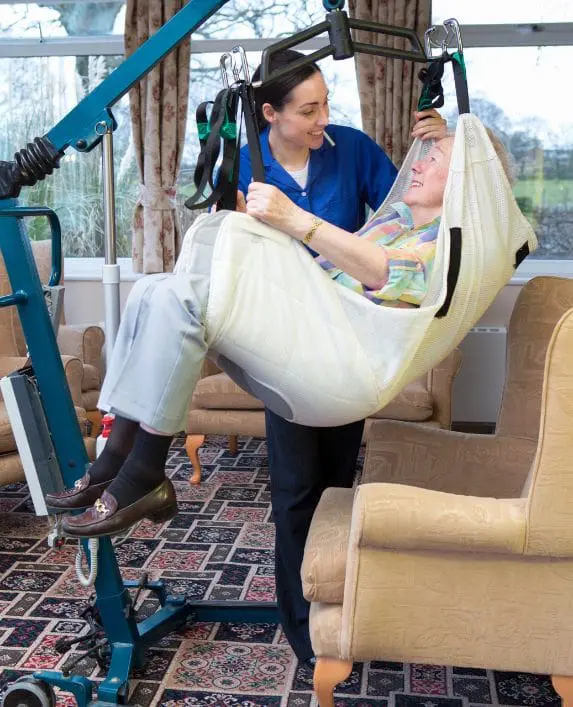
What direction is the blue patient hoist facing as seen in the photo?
to the viewer's right

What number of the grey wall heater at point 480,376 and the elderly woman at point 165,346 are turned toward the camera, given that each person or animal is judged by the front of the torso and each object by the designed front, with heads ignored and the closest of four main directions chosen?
1

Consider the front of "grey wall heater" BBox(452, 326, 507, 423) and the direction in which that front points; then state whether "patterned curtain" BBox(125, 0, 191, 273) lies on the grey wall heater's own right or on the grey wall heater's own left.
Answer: on the grey wall heater's own right

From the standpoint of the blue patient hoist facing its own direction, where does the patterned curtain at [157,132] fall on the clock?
The patterned curtain is roughly at 9 o'clock from the blue patient hoist.

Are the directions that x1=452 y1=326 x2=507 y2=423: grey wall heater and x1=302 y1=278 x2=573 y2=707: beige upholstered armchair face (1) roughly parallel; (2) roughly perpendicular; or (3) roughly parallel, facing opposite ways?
roughly perpendicular

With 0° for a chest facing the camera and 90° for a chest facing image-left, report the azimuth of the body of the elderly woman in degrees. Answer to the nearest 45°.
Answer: approximately 90°

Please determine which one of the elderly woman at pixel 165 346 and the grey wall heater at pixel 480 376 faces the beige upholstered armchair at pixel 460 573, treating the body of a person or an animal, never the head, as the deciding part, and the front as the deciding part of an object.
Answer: the grey wall heater

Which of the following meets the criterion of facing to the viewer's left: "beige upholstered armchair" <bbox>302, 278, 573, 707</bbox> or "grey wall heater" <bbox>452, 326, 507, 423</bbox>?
the beige upholstered armchair

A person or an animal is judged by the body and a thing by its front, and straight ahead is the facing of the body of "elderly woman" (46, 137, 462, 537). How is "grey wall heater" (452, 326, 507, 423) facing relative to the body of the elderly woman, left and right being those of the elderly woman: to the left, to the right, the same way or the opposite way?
to the left

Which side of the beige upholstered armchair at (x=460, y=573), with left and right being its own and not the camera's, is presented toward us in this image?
left

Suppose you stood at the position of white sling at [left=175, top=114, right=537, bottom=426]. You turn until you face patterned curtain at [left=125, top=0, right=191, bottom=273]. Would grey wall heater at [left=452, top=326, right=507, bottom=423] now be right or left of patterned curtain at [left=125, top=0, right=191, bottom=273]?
right
